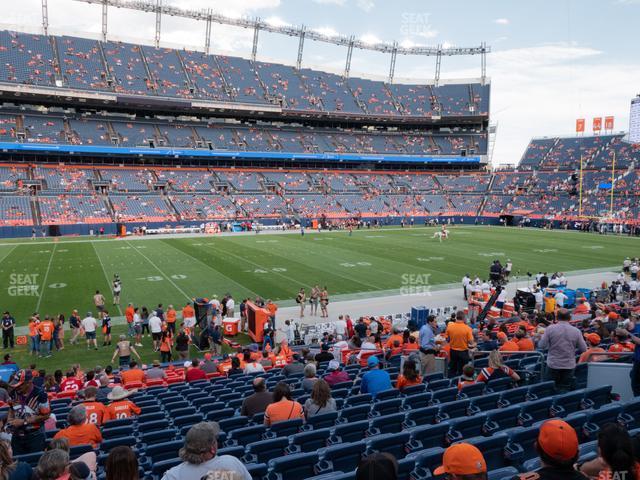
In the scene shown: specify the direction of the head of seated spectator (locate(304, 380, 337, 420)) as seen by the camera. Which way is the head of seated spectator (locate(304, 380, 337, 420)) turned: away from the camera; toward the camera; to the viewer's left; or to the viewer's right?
away from the camera

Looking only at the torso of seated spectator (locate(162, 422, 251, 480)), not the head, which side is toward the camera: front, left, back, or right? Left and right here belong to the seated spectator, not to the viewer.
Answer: back

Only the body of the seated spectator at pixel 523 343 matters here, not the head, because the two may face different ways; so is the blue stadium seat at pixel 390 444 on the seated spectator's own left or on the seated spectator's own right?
on the seated spectator's own left

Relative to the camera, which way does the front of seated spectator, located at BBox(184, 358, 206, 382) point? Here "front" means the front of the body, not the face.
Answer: away from the camera

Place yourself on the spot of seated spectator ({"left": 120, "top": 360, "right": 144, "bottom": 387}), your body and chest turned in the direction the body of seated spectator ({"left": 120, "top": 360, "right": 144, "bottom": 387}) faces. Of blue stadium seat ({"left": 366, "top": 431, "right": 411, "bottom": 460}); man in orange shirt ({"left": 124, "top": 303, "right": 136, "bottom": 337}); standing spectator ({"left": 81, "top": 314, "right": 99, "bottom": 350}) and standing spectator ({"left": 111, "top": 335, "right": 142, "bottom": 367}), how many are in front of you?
3

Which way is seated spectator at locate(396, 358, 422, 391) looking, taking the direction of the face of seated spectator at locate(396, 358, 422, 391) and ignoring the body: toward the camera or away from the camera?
away from the camera

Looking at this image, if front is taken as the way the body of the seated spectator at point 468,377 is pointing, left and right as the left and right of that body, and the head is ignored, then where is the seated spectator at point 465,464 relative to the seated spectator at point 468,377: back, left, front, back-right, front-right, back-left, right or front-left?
back

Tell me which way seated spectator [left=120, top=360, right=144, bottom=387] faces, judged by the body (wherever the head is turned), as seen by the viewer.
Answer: away from the camera

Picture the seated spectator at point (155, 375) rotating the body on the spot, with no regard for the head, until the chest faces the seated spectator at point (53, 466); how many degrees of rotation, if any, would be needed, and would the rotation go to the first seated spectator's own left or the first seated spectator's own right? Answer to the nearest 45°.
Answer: approximately 180°

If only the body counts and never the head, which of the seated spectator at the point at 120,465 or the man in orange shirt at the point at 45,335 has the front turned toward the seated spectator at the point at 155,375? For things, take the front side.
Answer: the seated spectator at the point at 120,465

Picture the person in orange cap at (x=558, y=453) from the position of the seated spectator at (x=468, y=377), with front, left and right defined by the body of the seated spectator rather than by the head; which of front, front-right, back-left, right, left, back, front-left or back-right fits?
back

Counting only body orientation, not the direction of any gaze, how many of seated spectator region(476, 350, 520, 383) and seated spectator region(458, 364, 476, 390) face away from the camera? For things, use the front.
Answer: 2

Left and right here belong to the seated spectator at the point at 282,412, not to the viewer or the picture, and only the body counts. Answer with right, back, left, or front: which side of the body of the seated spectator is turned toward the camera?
back

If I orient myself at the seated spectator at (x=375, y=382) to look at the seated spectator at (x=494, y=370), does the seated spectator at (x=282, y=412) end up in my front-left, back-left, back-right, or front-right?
back-right

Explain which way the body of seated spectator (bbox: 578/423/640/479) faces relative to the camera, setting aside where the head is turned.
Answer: away from the camera

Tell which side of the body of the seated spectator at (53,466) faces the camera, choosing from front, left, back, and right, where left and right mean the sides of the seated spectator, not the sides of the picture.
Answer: back
